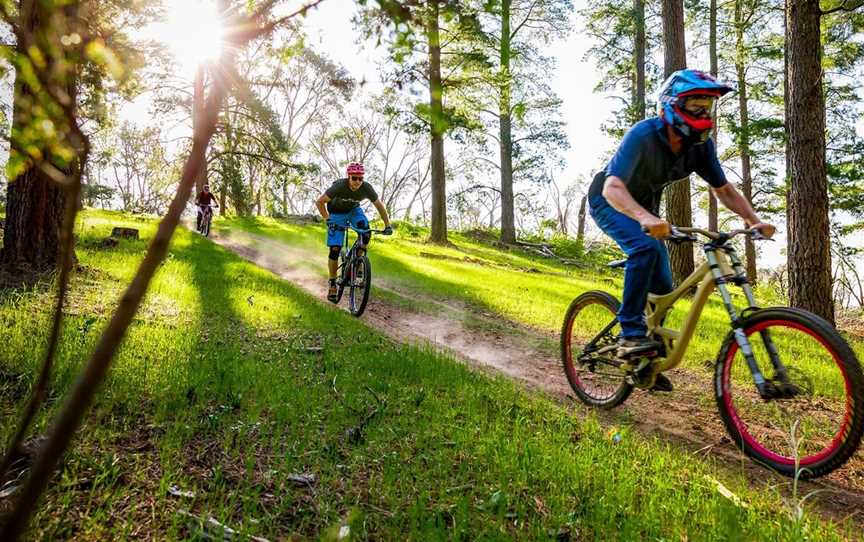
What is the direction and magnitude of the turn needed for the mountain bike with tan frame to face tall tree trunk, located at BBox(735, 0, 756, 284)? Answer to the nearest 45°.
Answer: approximately 135° to its left

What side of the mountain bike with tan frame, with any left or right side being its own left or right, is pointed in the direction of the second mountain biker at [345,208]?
back

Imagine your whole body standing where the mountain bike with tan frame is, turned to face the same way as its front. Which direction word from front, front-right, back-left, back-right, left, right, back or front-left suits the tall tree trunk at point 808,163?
back-left

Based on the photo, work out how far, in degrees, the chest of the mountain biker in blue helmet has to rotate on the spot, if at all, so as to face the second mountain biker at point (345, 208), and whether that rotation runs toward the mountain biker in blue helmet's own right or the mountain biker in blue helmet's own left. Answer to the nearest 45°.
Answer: approximately 180°

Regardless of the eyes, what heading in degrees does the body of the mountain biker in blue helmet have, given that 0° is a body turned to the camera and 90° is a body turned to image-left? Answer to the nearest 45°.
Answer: approximately 315°

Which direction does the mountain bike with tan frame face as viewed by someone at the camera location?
facing the viewer and to the right of the viewer

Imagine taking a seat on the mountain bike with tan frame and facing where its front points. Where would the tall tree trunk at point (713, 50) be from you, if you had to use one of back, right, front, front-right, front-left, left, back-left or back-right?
back-left

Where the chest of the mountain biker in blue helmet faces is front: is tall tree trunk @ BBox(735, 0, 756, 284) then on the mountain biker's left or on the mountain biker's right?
on the mountain biker's left

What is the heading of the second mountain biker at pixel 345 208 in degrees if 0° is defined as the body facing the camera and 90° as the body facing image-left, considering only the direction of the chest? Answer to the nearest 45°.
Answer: approximately 0°

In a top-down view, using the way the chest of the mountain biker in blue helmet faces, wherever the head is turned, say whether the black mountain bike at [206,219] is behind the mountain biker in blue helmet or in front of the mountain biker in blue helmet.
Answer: behind

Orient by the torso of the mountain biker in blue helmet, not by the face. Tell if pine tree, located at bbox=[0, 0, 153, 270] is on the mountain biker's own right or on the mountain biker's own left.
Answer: on the mountain biker's own right
